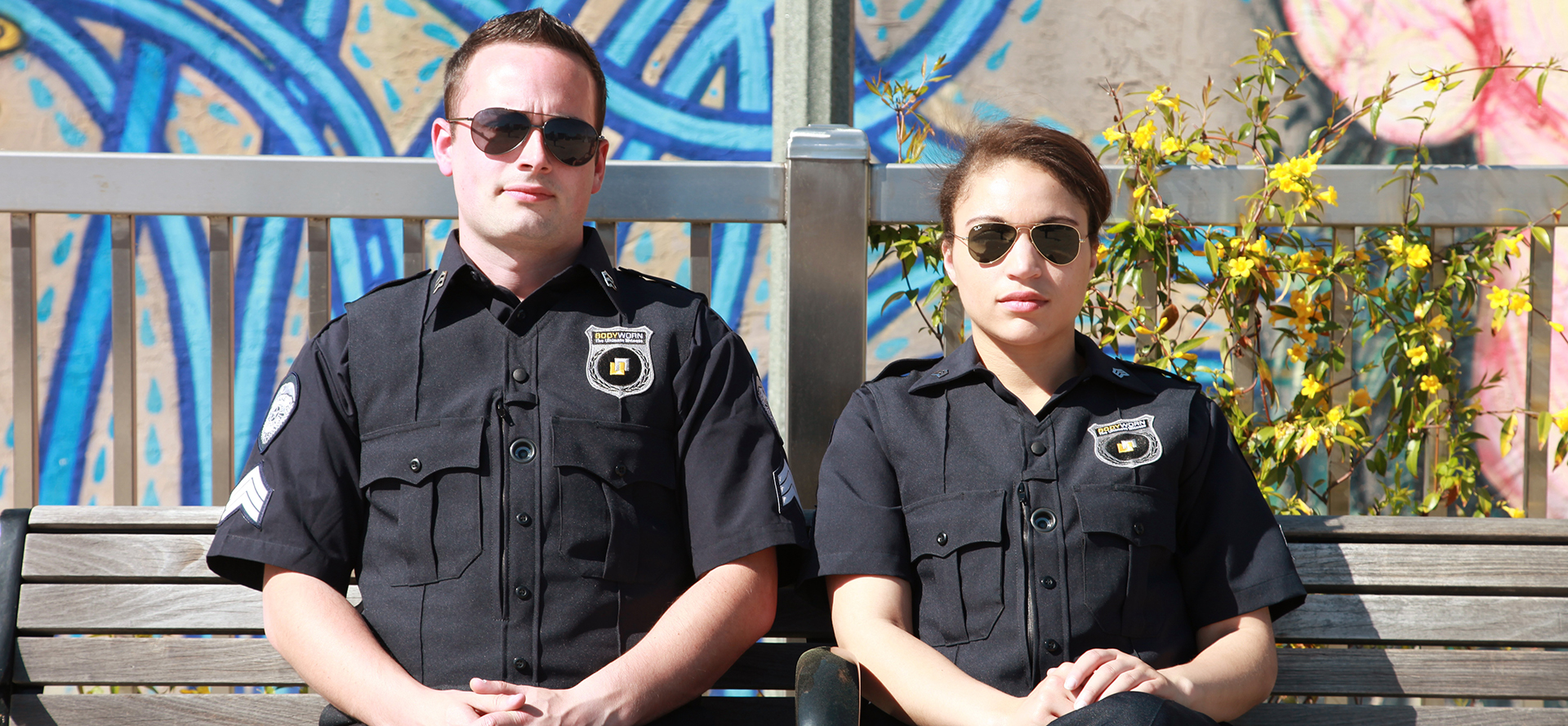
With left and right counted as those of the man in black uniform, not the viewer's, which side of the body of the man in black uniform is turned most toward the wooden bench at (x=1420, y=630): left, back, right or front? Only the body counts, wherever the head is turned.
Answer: left

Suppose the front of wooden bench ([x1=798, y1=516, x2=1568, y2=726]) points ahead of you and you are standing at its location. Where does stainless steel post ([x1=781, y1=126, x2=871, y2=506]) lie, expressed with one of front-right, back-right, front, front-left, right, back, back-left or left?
right

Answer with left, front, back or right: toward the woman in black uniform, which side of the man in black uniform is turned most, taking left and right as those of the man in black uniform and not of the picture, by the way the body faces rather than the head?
left

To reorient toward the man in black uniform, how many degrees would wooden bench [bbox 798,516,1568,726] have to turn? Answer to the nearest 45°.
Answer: approximately 45° to its right

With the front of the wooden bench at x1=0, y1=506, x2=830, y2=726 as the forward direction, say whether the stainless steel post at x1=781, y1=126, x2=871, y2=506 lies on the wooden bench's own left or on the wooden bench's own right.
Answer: on the wooden bench's own left

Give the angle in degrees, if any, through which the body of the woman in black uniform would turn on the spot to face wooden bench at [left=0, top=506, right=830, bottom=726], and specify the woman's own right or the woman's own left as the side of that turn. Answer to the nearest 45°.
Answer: approximately 90° to the woman's own right

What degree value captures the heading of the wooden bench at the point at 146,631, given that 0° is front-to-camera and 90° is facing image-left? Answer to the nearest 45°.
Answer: approximately 0°
